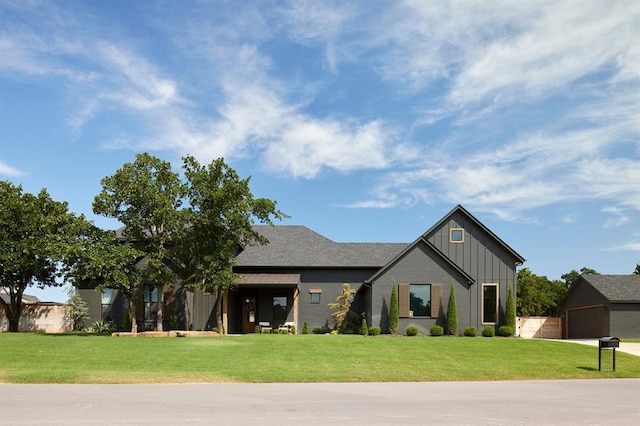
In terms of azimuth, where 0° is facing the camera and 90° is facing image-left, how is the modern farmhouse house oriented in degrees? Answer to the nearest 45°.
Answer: approximately 0°

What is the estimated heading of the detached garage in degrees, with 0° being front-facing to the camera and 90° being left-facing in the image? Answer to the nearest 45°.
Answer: approximately 45°

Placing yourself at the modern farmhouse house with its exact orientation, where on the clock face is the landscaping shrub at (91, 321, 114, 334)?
The landscaping shrub is roughly at 3 o'clock from the modern farmhouse house.

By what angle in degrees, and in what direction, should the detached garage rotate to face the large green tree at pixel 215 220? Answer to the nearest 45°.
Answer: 0° — it already faces it

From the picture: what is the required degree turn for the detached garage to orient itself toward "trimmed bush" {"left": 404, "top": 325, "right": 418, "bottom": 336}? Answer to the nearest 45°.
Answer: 0° — it already faces it

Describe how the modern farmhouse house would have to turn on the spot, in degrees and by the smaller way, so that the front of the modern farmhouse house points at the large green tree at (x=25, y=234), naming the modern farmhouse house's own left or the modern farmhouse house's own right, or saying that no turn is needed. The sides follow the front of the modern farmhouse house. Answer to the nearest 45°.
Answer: approximately 90° to the modern farmhouse house's own right
